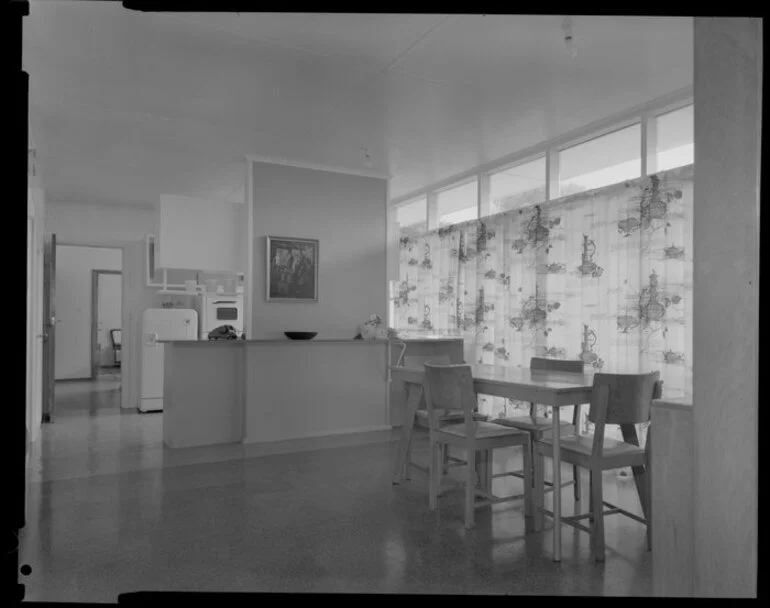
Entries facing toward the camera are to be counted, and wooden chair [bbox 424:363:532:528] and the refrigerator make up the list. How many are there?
1

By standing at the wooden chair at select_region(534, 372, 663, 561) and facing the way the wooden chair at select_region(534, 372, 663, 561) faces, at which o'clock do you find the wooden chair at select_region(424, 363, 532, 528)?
the wooden chair at select_region(424, 363, 532, 528) is roughly at 11 o'clock from the wooden chair at select_region(534, 372, 663, 561).

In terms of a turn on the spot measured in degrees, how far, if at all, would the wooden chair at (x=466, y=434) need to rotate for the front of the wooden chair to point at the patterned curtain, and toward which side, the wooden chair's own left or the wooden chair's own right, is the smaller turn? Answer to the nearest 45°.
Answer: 0° — it already faces it

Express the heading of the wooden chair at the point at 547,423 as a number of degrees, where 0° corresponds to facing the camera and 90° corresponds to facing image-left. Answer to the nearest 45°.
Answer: approximately 45°

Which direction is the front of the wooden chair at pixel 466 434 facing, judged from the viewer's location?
facing away from the viewer and to the right of the viewer

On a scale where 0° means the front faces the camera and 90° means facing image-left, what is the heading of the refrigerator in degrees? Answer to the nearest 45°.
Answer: approximately 0°

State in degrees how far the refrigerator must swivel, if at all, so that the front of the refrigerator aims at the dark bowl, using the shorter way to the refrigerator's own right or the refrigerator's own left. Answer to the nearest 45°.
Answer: approximately 45° to the refrigerator's own left

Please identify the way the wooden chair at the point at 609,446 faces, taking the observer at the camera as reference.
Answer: facing away from the viewer and to the left of the viewer

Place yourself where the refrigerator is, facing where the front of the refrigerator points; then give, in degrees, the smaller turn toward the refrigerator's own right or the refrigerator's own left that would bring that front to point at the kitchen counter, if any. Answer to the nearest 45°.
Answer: approximately 45° to the refrigerator's own left

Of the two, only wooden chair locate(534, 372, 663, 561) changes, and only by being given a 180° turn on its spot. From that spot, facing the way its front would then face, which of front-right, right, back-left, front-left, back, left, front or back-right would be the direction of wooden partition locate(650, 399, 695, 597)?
front-right

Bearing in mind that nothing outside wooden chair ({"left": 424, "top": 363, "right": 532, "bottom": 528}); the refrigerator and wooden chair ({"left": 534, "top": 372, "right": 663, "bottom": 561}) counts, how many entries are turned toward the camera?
1

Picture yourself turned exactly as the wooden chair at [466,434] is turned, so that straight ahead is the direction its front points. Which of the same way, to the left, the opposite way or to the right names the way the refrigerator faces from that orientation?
to the right
